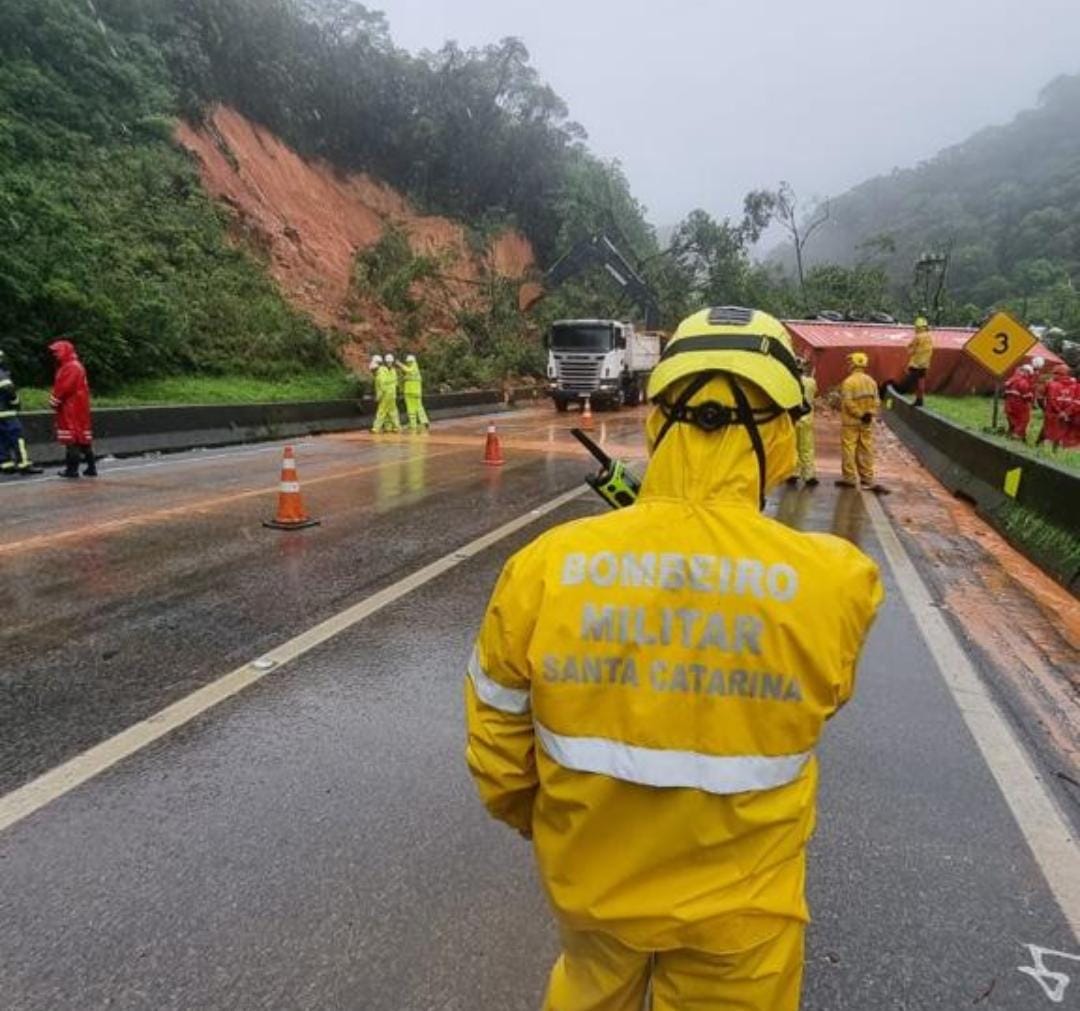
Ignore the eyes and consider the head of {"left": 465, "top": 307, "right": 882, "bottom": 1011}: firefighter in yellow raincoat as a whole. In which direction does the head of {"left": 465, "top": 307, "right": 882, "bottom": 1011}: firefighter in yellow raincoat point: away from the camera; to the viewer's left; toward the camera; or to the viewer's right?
away from the camera

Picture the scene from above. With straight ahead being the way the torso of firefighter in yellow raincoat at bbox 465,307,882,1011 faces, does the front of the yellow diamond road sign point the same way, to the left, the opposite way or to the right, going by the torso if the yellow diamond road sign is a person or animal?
the opposite way

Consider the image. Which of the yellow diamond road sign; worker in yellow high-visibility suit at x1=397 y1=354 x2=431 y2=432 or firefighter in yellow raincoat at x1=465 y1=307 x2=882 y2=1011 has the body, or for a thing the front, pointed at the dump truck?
the firefighter in yellow raincoat

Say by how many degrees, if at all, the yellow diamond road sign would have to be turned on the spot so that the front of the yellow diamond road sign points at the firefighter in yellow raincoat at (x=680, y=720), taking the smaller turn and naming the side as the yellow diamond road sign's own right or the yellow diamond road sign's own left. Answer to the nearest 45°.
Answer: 0° — it already faces them

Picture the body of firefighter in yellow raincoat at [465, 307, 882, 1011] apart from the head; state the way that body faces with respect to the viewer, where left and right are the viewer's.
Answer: facing away from the viewer

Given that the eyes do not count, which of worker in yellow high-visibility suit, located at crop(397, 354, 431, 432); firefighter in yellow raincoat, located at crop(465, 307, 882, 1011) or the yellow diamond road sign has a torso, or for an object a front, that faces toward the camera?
the yellow diamond road sign

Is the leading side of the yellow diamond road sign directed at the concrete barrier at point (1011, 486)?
yes

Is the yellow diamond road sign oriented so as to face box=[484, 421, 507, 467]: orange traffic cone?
no

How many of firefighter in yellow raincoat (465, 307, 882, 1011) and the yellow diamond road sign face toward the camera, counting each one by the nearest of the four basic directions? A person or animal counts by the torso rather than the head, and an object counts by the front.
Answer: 1

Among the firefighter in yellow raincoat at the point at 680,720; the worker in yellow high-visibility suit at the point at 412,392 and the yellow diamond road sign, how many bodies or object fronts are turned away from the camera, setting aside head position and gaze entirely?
1

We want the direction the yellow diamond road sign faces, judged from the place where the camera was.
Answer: facing the viewer

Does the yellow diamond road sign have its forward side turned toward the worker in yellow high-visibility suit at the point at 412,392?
no
